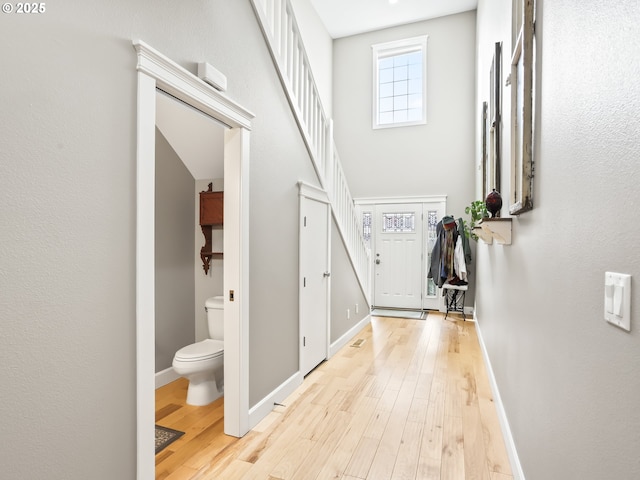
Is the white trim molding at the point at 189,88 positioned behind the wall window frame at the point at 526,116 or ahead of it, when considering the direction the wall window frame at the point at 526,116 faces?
ahead

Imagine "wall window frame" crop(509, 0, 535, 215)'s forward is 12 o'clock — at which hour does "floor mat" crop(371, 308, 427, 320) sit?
The floor mat is roughly at 2 o'clock from the wall window frame.

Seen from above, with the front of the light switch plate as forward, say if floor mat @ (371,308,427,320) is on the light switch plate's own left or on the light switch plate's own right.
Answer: on the light switch plate's own right

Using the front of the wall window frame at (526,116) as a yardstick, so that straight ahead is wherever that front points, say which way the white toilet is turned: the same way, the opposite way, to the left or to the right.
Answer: to the left

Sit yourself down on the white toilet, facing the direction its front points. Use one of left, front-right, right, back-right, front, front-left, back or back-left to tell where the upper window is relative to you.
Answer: back

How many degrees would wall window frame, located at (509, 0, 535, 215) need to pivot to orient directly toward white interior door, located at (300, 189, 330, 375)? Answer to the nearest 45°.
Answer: approximately 45° to its right

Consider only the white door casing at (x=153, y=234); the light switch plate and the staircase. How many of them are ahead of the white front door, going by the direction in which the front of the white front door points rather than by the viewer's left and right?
3

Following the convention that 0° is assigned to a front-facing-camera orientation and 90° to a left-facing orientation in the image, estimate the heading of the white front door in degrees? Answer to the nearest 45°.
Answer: approximately 0°

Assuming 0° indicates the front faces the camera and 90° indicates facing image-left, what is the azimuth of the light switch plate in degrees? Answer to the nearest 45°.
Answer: approximately 45°

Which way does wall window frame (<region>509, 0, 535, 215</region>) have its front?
to the viewer's left

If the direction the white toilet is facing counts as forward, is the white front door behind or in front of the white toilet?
behind

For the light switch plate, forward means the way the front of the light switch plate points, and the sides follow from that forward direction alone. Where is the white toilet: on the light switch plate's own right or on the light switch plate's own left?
on the light switch plate's own right
